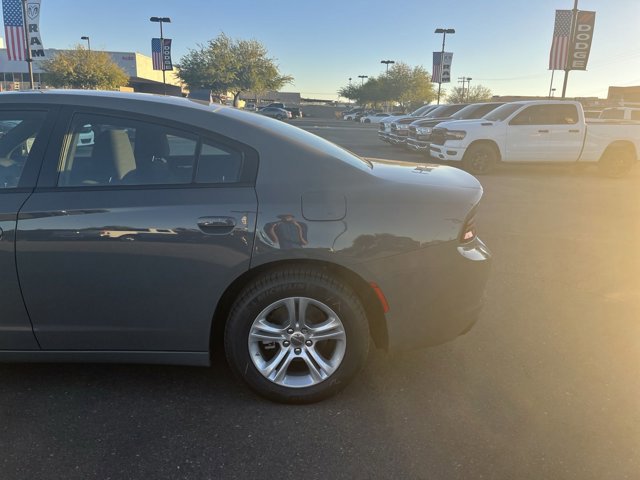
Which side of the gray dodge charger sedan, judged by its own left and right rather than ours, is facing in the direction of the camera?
left

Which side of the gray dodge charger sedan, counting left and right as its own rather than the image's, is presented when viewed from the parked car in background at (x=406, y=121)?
right

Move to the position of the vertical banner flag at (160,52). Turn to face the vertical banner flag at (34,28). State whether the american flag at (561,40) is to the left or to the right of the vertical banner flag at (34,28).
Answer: left

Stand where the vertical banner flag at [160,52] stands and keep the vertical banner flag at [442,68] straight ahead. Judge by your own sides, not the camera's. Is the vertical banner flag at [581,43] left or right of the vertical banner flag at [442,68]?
right

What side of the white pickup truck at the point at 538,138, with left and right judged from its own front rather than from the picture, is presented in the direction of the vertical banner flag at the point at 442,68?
right

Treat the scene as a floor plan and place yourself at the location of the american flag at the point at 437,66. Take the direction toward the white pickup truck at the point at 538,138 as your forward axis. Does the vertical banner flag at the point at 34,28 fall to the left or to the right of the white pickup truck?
right

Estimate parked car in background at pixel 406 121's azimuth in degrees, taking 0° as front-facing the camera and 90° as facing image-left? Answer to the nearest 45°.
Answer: approximately 45°

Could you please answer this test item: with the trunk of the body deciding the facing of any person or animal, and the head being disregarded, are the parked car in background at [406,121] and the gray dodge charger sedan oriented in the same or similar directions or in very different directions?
same or similar directions

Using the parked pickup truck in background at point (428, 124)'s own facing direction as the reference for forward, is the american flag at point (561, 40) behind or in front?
behind

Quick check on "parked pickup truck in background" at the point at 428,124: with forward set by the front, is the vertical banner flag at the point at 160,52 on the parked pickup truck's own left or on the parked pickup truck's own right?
on the parked pickup truck's own right

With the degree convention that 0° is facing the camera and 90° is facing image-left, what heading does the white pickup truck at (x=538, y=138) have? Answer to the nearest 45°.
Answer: approximately 90°

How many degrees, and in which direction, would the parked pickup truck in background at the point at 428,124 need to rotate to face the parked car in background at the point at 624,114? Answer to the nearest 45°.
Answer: approximately 180°

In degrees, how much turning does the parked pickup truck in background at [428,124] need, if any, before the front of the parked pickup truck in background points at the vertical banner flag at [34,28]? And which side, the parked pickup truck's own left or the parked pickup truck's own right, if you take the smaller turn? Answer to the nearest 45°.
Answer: approximately 45° to the parked pickup truck's own right

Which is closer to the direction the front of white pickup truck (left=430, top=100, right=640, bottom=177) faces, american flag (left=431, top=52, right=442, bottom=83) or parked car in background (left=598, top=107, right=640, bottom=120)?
the american flag

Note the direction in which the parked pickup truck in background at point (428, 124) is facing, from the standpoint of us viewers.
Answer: facing the viewer and to the left of the viewer

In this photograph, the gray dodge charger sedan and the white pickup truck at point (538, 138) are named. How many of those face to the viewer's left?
2

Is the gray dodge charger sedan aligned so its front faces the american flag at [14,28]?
no

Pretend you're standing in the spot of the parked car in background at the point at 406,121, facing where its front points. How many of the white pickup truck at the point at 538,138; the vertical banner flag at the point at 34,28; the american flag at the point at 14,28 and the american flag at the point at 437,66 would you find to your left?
1
